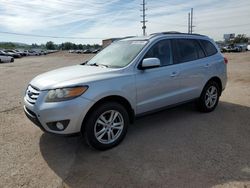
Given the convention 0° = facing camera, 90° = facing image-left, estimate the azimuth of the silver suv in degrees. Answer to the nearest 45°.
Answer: approximately 45°
